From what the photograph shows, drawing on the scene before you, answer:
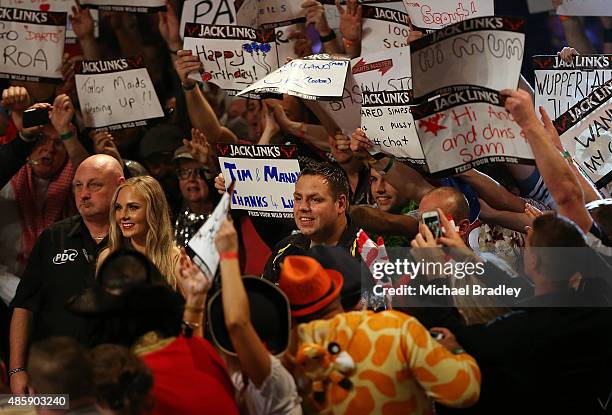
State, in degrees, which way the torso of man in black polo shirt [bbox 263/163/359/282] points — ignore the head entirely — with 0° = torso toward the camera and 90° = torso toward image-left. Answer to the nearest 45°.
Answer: approximately 45°

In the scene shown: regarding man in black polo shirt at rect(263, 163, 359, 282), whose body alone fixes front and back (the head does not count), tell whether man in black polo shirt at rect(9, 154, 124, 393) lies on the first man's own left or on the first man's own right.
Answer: on the first man's own right

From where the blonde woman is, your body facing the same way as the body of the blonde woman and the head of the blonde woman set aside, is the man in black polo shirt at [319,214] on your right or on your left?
on your left

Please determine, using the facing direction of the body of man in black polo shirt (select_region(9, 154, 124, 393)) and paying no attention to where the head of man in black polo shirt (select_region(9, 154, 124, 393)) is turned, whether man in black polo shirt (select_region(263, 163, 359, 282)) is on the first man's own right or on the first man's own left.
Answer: on the first man's own left

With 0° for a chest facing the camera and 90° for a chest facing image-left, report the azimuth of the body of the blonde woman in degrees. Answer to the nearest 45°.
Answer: approximately 45°

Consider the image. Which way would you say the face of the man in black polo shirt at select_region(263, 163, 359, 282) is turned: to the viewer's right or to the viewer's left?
to the viewer's left
